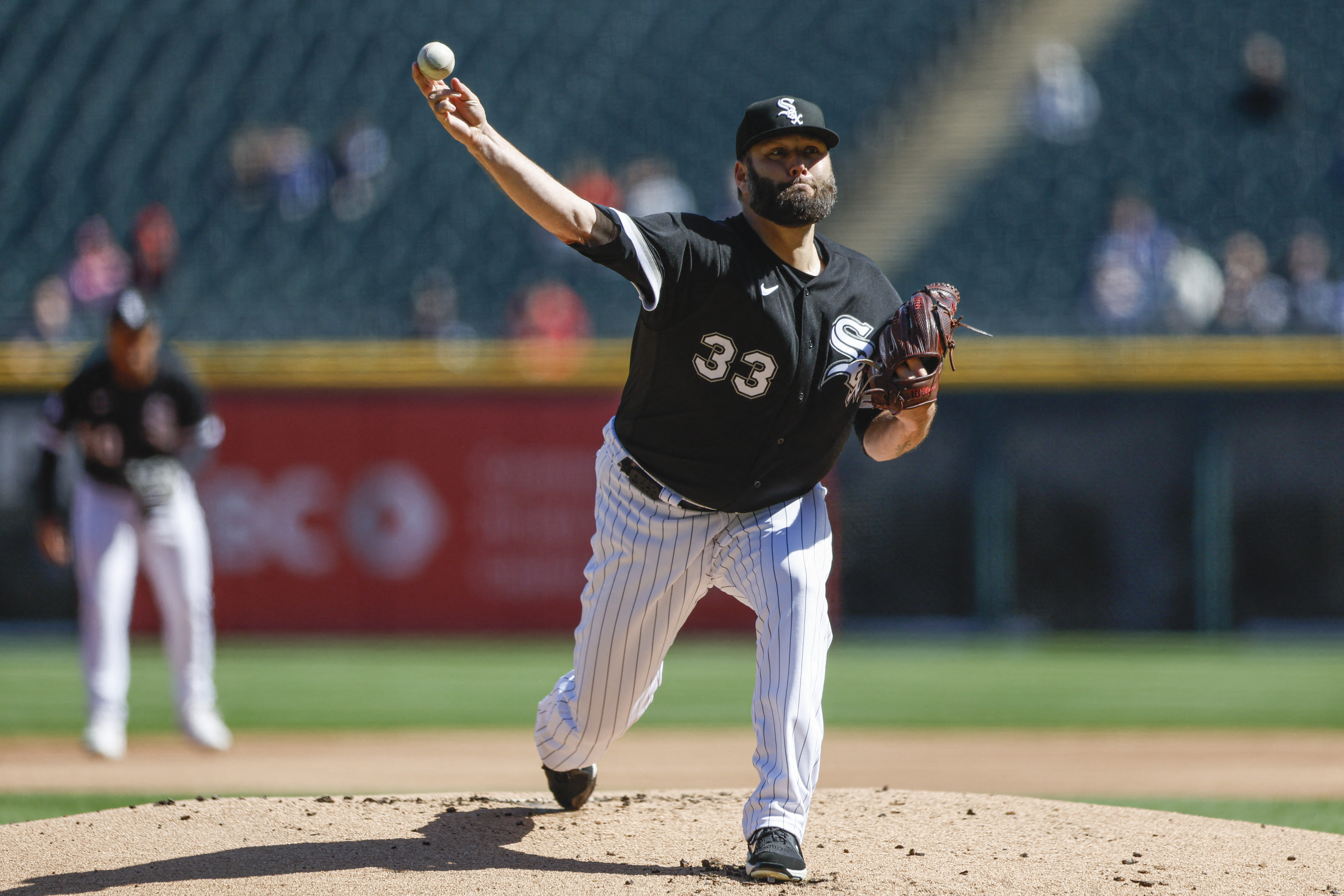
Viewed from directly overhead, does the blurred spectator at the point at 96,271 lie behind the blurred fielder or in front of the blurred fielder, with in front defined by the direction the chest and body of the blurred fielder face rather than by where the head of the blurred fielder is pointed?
behind

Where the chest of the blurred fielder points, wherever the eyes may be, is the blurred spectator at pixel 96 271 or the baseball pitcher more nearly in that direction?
the baseball pitcher

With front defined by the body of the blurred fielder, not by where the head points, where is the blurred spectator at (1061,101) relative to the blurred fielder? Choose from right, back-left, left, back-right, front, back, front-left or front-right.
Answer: back-left

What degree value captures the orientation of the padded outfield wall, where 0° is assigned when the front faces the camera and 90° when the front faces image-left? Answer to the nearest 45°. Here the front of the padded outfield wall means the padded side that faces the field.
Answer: approximately 0°

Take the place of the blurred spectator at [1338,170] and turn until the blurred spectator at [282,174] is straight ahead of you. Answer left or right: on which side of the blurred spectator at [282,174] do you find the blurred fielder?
left

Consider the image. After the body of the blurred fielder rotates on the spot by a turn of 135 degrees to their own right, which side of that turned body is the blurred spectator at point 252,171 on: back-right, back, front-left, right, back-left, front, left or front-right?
front-right

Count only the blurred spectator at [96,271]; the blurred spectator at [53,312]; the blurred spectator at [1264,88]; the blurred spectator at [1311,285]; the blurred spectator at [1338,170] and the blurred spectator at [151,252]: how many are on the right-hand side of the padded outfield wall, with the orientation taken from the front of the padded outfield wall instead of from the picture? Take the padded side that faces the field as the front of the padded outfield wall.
3

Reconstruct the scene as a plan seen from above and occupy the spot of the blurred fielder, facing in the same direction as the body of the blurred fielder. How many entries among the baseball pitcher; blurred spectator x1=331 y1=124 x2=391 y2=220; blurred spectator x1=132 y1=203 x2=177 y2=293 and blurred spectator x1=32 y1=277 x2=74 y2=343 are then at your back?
3

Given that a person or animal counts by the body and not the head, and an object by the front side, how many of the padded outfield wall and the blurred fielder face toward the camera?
2
